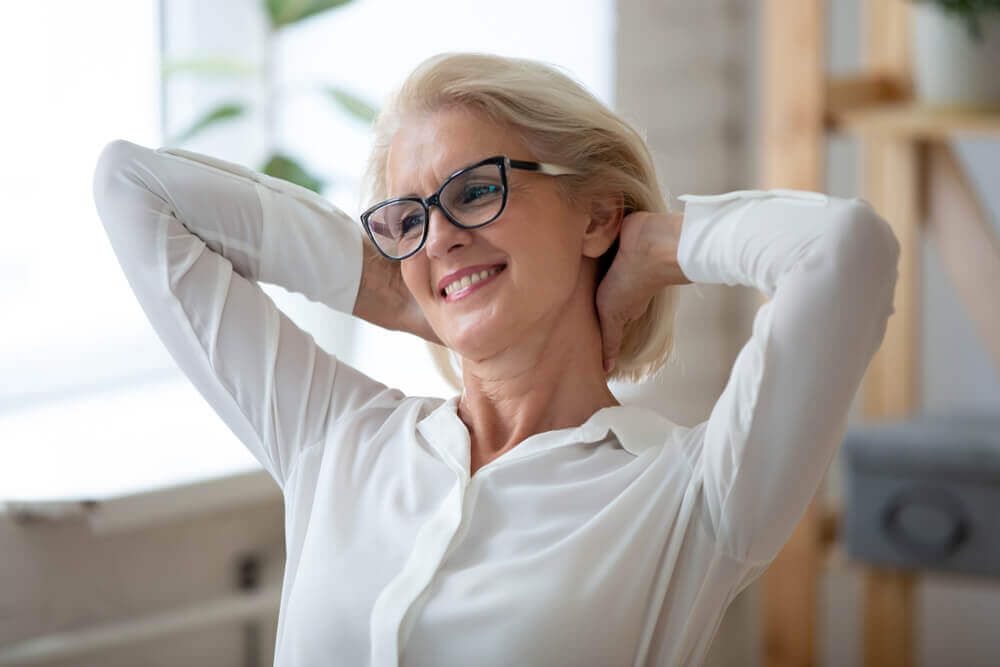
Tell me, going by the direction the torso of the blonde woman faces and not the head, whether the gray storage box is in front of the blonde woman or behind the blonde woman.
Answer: behind

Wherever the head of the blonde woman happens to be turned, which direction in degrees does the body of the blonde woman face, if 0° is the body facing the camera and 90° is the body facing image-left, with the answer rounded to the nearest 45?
approximately 45°

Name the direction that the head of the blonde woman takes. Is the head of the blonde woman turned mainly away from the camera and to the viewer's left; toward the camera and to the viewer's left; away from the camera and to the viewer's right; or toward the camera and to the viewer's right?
toward the camera and to the viewer's left

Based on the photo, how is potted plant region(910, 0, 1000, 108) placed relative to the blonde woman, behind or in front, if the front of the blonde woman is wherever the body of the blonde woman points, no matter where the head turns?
behind

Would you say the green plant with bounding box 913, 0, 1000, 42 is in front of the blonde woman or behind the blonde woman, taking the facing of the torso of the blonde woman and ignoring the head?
behind
